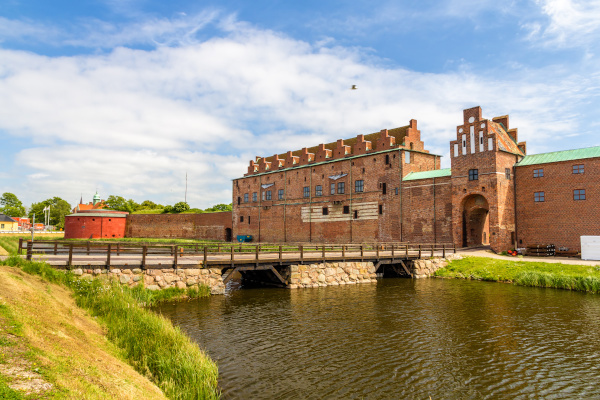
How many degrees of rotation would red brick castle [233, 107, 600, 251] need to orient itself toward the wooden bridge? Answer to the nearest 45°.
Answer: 0° — it already faces it

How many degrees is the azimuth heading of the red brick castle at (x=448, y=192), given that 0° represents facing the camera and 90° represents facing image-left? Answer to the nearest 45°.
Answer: approximately 45°
